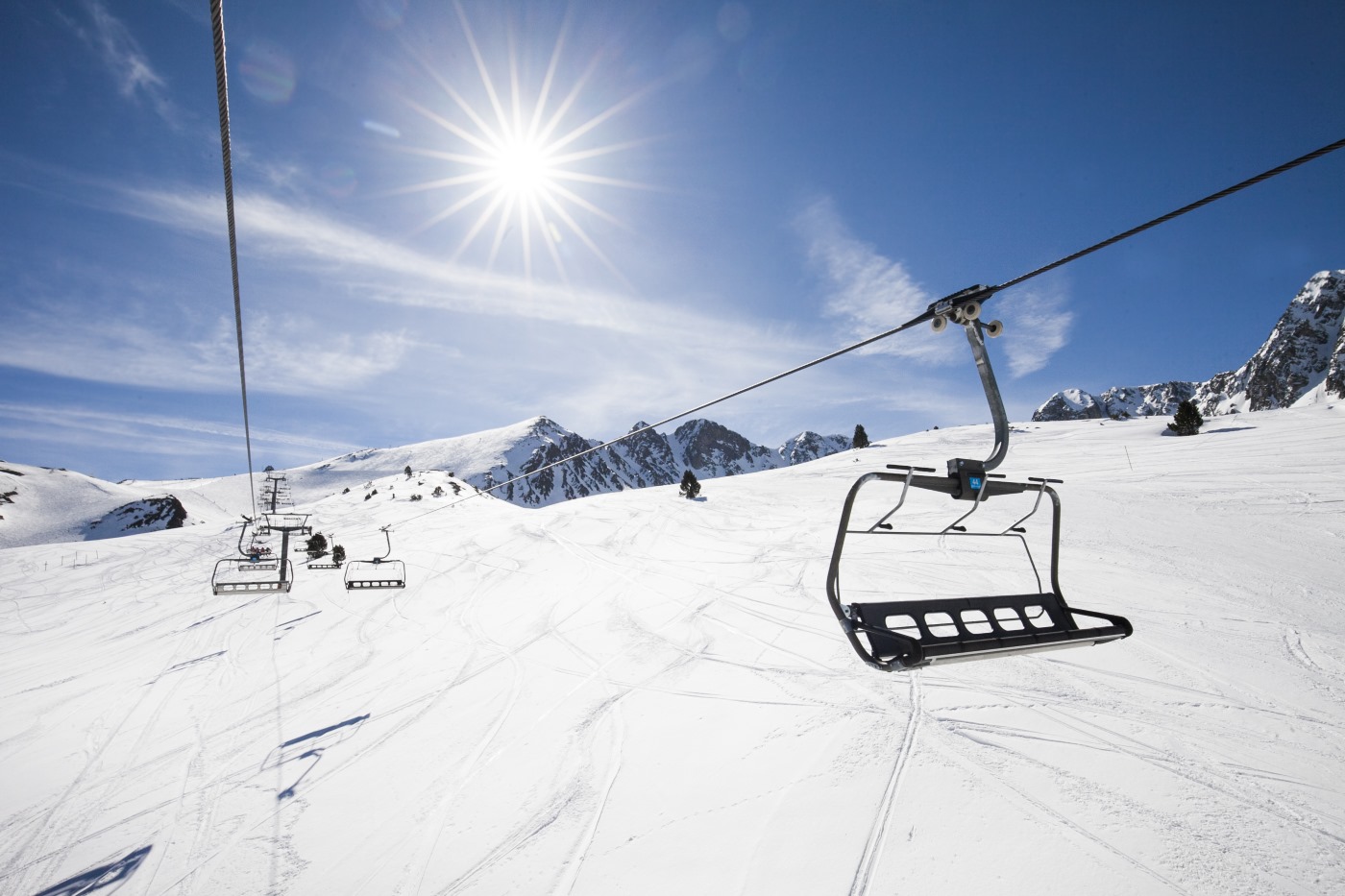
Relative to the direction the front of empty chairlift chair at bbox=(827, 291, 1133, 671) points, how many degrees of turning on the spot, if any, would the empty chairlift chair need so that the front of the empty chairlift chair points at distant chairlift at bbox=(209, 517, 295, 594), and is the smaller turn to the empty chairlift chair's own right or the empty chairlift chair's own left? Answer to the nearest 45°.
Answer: approximately 135° to the empty chairlift chair's own right

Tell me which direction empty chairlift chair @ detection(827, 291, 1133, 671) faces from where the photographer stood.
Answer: facing the viewer and to the right of the viewer

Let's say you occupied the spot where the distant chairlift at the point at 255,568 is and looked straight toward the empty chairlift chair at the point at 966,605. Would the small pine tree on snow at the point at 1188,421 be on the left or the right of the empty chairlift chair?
left

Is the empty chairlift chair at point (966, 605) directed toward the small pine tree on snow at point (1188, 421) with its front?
no
